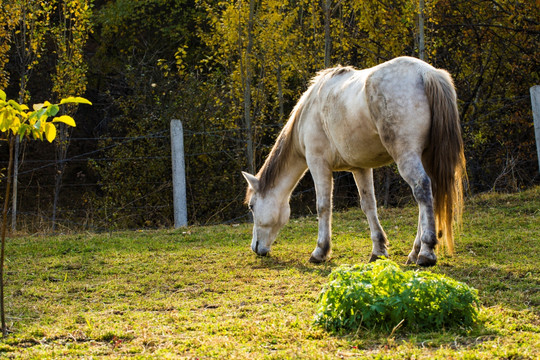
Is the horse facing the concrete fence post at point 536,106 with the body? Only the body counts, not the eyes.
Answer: no

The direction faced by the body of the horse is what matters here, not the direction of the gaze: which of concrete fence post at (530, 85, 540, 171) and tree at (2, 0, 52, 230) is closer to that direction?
the tree

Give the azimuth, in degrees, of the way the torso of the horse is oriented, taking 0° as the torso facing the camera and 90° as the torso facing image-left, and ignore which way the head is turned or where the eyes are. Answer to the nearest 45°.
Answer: approximately 135°

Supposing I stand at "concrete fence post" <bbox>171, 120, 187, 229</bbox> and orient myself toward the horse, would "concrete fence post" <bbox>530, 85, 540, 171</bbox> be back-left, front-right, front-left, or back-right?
front-left

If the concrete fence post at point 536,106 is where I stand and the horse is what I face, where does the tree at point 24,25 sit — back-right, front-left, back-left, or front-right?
front-right

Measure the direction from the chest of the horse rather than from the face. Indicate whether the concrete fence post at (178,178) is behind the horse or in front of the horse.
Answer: in front

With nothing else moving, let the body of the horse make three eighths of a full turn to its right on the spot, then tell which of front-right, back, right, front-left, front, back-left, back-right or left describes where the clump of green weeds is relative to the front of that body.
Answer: right

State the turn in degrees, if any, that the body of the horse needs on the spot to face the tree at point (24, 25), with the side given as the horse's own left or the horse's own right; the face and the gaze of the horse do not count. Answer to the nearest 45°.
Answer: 0° — it already faces it
